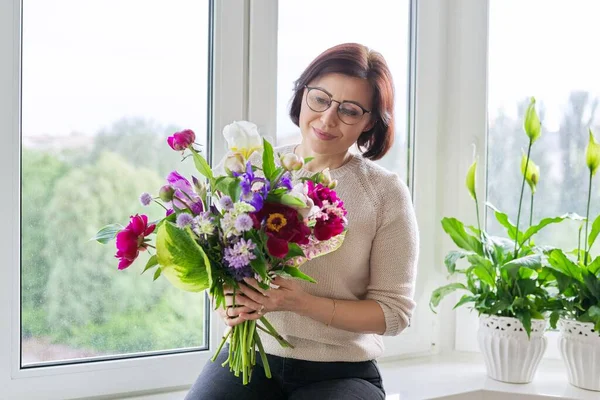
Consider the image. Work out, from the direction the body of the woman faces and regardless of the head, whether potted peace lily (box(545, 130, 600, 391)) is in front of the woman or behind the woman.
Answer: behind

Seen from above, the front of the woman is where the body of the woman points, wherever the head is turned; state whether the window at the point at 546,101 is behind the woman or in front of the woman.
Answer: behind

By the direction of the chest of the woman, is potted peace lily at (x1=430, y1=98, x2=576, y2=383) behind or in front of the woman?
behind

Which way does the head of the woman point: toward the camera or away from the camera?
toward the camera
